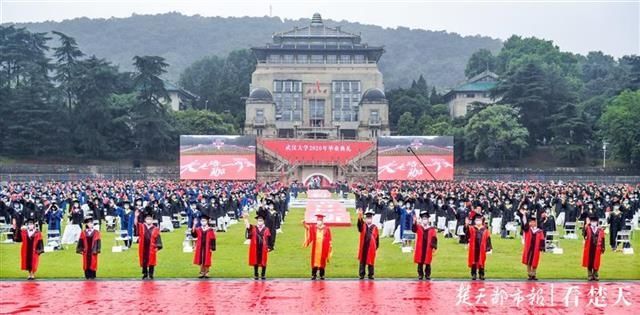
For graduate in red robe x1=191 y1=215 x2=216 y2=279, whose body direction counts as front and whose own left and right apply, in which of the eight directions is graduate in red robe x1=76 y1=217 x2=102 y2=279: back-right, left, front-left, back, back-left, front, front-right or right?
right

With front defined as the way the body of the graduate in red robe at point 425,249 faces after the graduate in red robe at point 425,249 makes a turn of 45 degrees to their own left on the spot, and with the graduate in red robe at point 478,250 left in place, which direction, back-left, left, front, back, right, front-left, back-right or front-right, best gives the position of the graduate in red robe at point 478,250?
front-left

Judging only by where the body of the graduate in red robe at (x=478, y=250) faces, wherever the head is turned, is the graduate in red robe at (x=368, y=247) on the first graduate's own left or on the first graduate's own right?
on the first graduate's own right

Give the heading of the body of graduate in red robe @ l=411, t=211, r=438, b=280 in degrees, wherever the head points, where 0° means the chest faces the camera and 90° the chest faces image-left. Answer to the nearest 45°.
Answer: approximately 0°

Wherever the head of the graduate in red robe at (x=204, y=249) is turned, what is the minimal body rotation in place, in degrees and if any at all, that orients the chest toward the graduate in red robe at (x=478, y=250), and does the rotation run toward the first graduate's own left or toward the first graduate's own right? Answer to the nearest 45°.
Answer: approximately 90° to the first graduate's own left

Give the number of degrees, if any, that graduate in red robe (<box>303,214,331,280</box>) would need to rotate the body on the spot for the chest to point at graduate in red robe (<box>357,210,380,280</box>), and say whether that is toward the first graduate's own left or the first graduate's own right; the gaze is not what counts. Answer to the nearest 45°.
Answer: approximately 90° to the first graduate's own left

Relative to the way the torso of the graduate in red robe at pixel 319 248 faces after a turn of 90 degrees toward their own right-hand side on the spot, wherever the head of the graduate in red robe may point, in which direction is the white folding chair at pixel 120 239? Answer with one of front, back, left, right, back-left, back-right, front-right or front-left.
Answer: front-right

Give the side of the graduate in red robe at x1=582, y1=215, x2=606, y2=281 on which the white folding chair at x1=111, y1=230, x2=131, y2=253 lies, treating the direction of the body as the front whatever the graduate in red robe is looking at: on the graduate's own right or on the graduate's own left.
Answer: on the graduate's own right

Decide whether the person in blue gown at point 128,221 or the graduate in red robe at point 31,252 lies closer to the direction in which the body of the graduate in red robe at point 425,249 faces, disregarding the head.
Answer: the graduate in red robe

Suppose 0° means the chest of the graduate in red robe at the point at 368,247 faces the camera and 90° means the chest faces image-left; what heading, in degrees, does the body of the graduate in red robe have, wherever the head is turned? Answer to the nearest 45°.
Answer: approximately 0°
